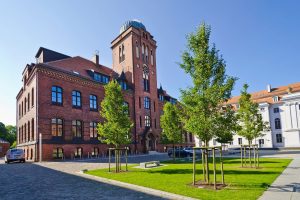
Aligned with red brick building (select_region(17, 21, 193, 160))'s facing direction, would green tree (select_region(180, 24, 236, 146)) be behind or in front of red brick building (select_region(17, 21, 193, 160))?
in front

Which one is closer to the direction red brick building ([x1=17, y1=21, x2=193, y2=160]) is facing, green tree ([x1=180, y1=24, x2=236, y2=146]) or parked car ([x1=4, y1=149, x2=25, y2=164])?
the green tree

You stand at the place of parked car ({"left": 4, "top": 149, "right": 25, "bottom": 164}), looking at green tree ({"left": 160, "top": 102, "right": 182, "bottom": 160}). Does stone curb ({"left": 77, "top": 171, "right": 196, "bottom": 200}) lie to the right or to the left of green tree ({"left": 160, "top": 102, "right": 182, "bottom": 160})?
right

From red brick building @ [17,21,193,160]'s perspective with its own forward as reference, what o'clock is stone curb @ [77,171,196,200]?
The stone curb is roughly at 1 o'clock from the red brick building.

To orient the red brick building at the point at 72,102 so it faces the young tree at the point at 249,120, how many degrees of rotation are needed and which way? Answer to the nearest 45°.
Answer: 0° — it already faces it

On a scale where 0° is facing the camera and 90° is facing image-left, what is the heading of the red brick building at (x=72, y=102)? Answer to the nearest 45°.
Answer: approximately 315°
